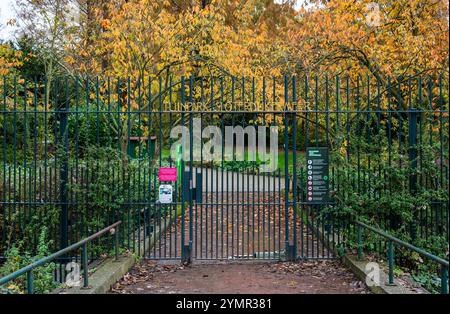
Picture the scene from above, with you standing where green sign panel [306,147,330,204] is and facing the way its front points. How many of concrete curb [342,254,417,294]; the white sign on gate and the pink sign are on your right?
2

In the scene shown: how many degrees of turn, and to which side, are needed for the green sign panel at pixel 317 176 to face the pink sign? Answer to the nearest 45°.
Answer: approximately 90° to its right

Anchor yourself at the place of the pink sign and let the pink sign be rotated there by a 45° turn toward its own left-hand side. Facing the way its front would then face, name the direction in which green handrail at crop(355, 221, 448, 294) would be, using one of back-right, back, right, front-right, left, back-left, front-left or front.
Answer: front

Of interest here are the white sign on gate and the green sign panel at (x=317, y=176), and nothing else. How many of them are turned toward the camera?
2

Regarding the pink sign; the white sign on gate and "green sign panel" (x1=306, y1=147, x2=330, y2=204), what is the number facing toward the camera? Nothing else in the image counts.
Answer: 3

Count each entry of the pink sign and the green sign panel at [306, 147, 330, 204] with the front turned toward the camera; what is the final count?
2

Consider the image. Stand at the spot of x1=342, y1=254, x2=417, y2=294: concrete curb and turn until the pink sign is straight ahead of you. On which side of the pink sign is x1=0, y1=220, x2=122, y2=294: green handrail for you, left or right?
left

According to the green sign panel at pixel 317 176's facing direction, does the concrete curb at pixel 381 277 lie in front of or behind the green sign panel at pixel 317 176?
in front

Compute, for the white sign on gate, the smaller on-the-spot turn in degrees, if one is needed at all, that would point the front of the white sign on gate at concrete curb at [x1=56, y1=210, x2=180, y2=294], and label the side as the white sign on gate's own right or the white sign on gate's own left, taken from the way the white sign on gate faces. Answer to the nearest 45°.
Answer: approximately 45° to the white sign on gate's own right

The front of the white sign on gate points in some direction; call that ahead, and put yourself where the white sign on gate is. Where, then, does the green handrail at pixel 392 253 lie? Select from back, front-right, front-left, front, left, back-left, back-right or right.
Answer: front-left

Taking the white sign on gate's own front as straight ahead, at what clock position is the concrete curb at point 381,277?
The concrete curb is roughly at 10 o'clock from the white sign on gate.

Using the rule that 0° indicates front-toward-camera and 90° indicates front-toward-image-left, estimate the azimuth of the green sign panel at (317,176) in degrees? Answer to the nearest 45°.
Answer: approximately 0°

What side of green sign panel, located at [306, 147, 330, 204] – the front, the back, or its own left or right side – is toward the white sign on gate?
right
